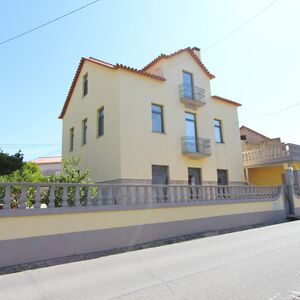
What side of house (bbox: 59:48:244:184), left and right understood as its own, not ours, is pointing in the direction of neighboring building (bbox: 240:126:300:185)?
left

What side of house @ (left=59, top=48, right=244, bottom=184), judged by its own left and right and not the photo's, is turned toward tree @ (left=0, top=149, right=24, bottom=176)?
right

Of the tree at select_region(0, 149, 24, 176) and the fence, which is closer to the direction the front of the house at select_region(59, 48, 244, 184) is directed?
the fence

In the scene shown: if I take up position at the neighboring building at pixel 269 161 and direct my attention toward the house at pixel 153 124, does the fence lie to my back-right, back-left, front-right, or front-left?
front-left
